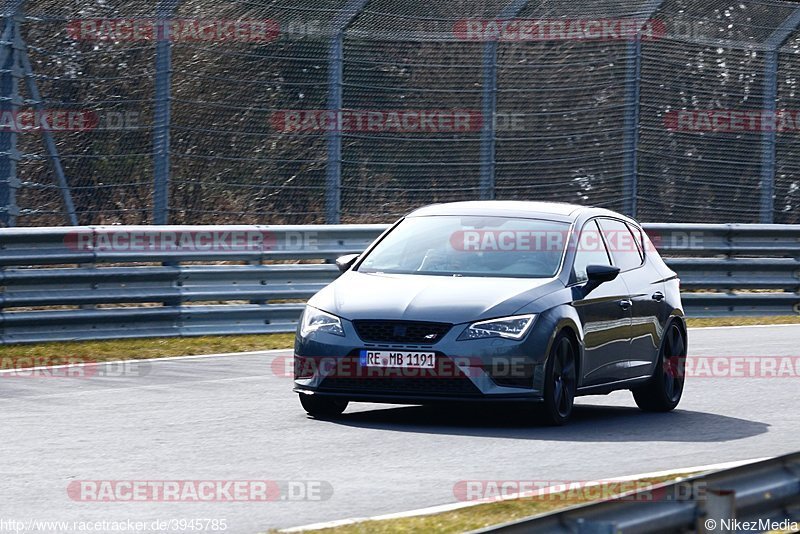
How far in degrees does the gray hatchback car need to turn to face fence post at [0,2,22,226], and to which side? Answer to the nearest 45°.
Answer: approximately 90° to its right

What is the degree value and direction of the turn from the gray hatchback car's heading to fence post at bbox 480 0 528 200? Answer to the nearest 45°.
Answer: approximately 135° to its right

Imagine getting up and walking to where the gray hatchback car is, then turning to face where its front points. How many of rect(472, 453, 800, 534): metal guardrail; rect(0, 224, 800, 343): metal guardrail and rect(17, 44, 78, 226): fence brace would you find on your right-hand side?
2

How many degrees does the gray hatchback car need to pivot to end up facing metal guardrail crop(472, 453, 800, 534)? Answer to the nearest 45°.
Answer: approximately 45° to its left

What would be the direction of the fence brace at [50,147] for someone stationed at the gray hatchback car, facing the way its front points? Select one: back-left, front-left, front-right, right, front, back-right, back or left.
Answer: right

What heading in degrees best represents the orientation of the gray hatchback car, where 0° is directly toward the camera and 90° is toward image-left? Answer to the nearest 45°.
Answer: approximately 45°

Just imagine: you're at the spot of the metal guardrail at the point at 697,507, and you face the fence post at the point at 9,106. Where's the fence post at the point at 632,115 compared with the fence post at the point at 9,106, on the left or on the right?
right

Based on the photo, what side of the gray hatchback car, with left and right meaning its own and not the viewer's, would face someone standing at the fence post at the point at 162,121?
right

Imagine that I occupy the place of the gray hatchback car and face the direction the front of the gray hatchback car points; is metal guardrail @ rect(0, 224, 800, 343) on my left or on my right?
on my right
